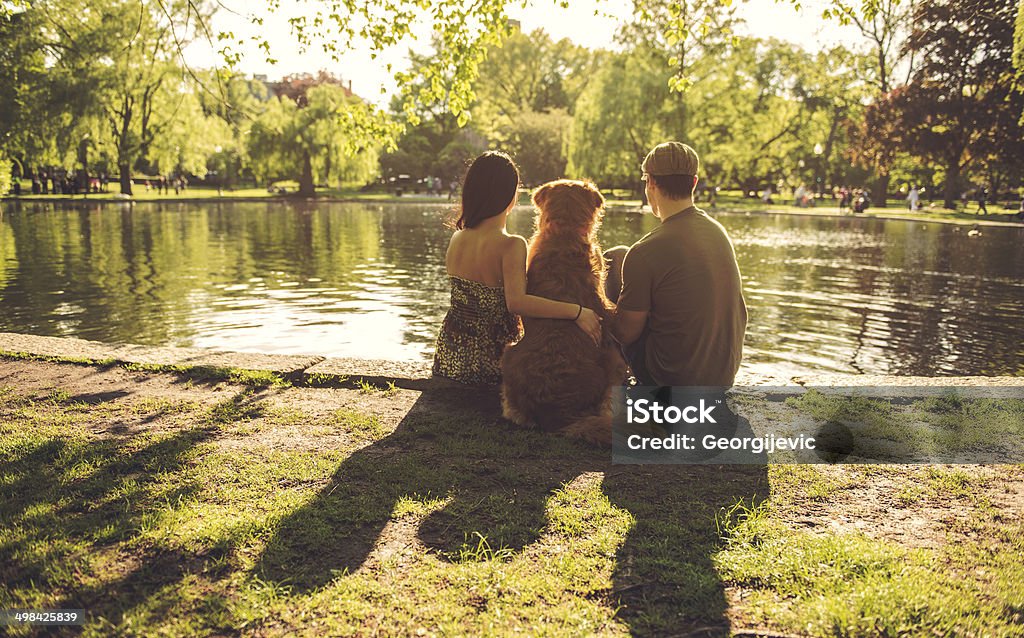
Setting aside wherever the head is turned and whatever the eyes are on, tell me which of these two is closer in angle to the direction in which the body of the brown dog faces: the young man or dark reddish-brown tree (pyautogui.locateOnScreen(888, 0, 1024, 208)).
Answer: the dark reddish-brown tree

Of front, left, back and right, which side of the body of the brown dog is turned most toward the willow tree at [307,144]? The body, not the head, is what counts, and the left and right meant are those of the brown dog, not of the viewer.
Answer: front

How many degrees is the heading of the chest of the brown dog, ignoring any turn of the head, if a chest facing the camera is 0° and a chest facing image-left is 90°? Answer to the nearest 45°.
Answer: approximately 180°

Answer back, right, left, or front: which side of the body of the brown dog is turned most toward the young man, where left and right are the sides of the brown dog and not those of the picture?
right

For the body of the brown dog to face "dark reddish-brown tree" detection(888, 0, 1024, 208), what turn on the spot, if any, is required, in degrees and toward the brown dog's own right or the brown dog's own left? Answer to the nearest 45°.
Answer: approximately 45° to the brown dog's own right

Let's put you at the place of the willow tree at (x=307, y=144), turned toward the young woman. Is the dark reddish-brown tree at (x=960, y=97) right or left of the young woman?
left

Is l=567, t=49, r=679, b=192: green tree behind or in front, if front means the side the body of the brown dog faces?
in front
